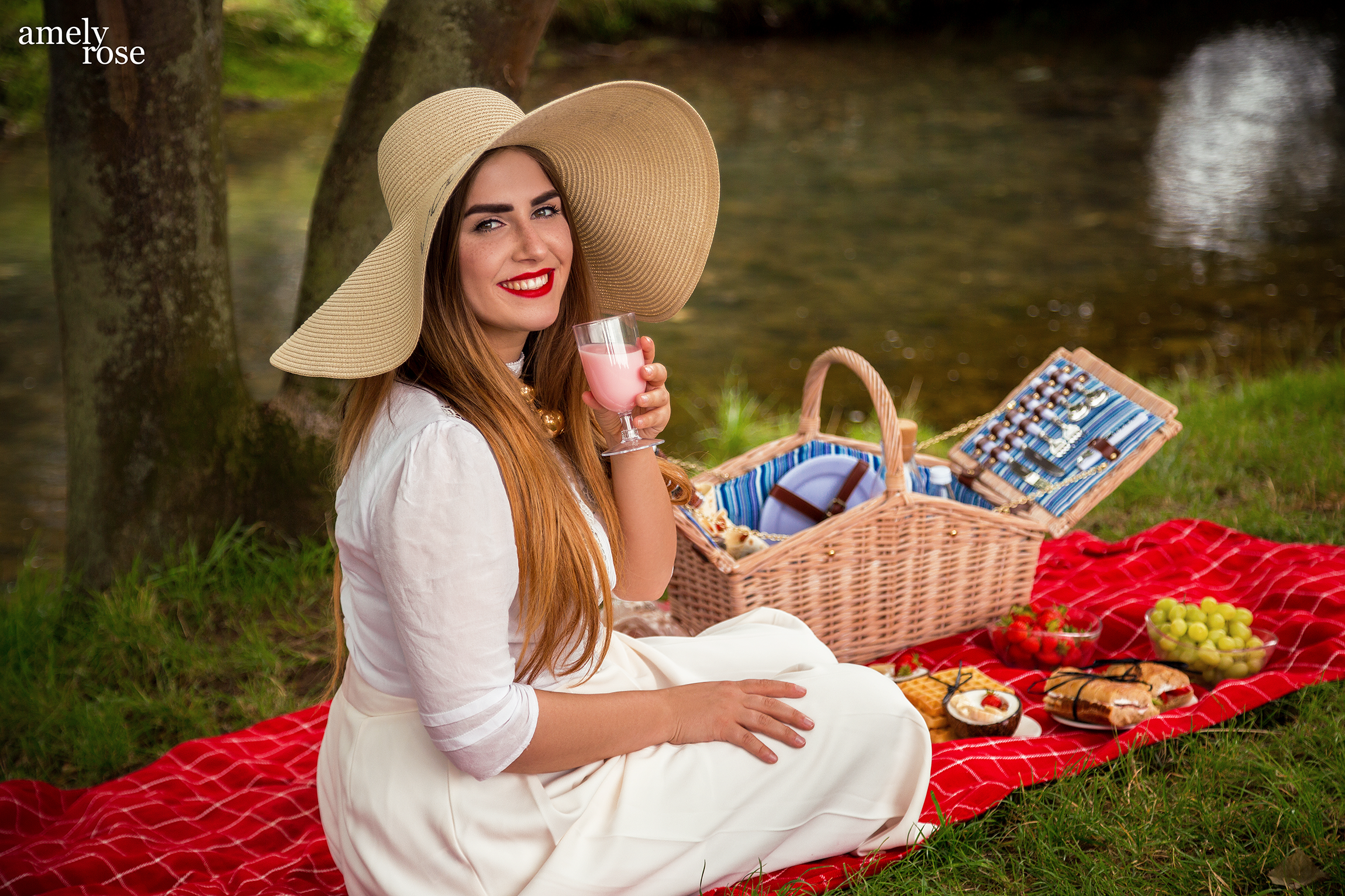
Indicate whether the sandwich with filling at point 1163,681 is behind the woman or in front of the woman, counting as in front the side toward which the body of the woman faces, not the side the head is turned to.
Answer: in front

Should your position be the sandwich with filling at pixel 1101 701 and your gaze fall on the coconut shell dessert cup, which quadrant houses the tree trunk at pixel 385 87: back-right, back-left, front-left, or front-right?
front-right

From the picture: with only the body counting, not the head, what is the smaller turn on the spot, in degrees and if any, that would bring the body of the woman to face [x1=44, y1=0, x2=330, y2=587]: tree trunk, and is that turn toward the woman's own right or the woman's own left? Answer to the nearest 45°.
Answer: approximately 135° to the woman's own left

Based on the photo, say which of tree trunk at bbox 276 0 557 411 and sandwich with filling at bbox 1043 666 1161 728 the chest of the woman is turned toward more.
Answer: the sandwich with filling

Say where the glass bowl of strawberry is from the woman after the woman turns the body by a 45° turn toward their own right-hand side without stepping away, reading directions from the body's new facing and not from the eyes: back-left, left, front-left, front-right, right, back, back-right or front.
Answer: left

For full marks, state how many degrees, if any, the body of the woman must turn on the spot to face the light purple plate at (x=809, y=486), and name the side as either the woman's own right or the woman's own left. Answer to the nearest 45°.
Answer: approximately 45° to the woman's own left

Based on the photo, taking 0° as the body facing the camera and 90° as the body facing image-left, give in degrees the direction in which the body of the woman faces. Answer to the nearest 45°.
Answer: approximately 270°

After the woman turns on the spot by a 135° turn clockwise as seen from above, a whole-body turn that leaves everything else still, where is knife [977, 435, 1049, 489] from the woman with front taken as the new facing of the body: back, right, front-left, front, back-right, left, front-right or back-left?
back

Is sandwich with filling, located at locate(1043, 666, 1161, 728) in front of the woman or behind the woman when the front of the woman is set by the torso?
in front

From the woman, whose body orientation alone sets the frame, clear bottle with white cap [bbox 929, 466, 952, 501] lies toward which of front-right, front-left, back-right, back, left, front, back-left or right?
front-left
